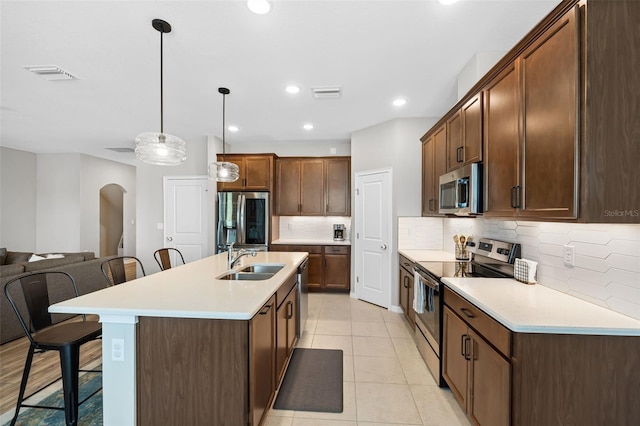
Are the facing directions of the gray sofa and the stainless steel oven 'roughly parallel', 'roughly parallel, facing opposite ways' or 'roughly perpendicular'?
roughly parallel

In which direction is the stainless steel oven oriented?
to the viewer's left

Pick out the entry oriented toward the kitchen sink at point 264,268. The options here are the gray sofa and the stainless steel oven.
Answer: the stainless steel oven

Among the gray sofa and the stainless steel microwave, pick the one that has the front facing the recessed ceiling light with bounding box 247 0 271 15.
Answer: the stainless steel microwave

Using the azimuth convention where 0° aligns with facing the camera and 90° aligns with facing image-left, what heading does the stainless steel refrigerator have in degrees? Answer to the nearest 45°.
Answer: approximately 0°

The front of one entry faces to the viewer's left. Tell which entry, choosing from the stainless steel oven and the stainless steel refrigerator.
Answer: the stainless steel oven

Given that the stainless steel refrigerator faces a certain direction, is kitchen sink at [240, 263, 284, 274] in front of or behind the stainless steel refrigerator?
in front

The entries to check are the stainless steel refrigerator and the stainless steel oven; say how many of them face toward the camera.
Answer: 1

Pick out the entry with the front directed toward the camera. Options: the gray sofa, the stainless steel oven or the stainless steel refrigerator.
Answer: the stainless steel refrigerator

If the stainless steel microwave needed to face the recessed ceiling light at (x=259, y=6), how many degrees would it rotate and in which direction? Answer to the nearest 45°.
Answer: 0° — it already faces it

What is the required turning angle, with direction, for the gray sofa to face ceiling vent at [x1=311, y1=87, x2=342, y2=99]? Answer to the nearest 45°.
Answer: approximately 180°

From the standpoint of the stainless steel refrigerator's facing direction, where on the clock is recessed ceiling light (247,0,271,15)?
The recessed ceiling light is roughly at 12 o'clock from the stainless steel refrigerator.

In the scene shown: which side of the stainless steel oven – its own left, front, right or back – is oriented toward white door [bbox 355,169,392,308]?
right

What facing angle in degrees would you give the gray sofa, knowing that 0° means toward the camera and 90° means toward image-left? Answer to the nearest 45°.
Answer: approximately 135°
